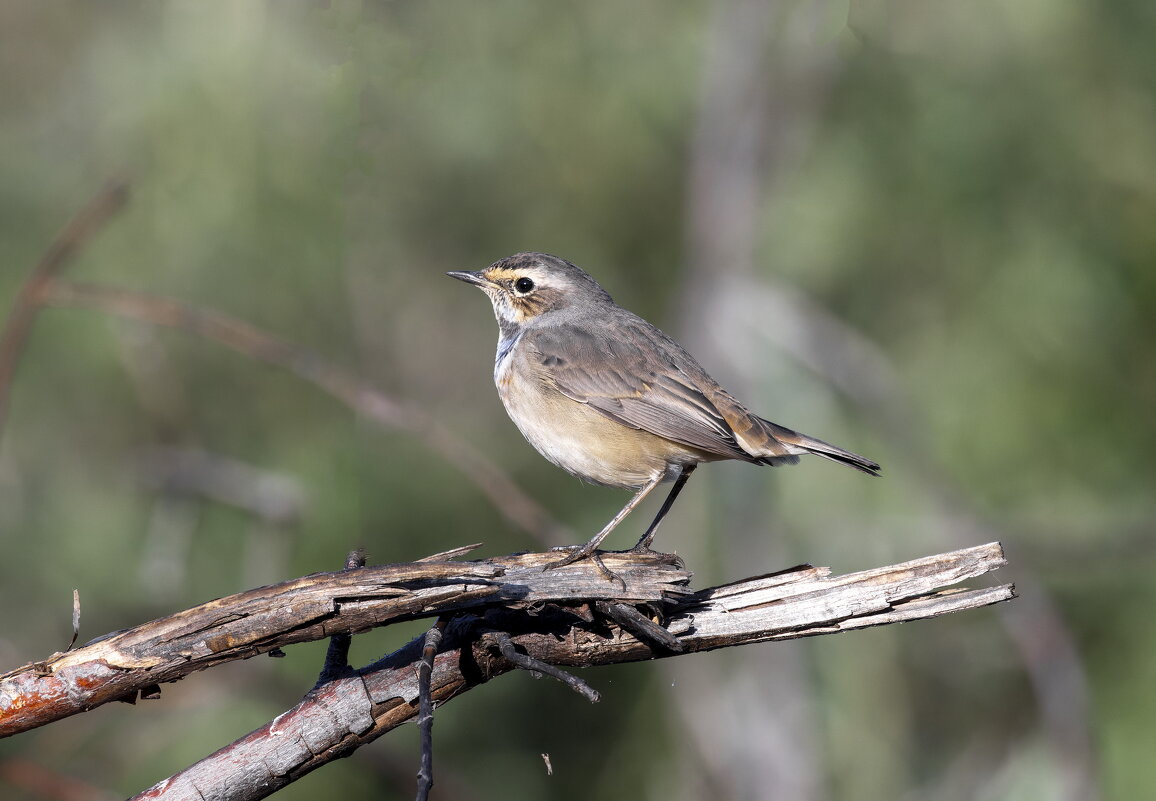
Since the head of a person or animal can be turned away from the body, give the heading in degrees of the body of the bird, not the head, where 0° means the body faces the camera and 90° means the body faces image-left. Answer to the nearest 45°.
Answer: approximately 90°
